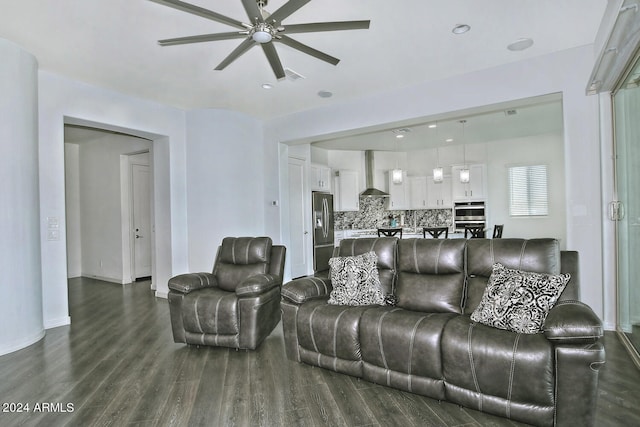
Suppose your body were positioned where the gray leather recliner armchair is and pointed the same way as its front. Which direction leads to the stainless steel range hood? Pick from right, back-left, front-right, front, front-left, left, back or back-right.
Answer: back

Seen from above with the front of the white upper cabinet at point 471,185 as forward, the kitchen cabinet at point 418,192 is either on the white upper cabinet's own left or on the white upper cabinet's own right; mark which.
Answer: on the white upper cabinet's own right

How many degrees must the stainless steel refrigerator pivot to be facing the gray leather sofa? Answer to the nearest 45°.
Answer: approximately 45° to its right

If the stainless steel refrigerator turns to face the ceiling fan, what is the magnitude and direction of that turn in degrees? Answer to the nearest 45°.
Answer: approximately 45° to its right

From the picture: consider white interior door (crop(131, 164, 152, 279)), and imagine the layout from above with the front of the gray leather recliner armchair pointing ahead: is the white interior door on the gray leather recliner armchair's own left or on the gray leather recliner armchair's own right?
on the gray leather recliner armchair's own right

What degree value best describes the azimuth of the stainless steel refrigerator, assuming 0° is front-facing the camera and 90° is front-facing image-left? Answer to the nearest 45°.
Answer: approximately 315°

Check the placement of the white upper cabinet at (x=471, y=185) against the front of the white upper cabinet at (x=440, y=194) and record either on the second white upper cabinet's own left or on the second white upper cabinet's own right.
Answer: on the second white upper cabinet's own left

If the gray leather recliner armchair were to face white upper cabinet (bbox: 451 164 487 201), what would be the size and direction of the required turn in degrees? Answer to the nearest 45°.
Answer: approximately 180°

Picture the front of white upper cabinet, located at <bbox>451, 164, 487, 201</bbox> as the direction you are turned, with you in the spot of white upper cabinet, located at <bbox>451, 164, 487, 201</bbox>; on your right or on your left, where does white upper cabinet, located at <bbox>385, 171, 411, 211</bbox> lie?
on your right

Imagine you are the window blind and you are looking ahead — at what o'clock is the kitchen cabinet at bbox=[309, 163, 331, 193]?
The kitchen cabinet is roughly at 2 o'clock from the window blind.
